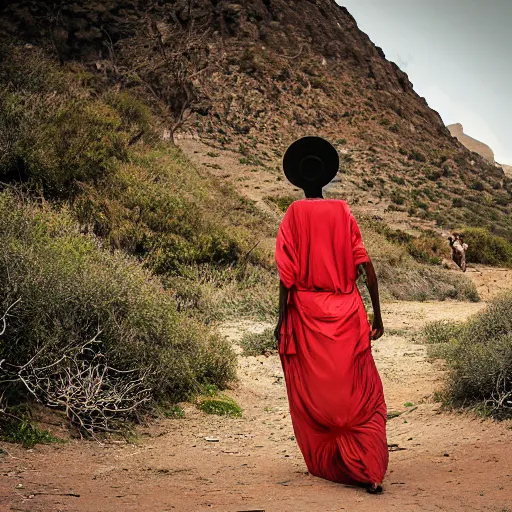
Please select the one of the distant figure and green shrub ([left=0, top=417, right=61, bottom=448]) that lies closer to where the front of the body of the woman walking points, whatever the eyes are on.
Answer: the distant figure

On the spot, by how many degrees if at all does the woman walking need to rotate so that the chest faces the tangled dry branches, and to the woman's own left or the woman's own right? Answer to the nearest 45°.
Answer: approximately 45° to the woman's own left

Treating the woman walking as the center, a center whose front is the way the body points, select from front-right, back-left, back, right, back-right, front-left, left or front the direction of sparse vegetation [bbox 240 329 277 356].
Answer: front

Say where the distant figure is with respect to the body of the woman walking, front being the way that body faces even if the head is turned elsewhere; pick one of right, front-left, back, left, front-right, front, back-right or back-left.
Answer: front

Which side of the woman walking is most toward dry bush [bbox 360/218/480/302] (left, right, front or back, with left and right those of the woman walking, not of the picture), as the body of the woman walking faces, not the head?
front

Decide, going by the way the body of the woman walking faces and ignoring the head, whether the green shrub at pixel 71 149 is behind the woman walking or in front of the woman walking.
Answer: in front

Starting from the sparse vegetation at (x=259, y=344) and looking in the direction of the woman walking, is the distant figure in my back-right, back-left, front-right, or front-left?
back-left

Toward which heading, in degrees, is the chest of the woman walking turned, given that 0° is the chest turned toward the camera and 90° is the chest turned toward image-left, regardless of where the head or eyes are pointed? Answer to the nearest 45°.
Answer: approximately 180°

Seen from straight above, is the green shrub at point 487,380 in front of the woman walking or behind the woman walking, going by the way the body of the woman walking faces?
in front

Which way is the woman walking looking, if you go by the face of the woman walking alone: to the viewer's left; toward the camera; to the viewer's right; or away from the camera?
away from the camera

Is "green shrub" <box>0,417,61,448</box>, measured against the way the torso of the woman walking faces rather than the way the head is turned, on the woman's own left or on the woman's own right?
on the woman's own left

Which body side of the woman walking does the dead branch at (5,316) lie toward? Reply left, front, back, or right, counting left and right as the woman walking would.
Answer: left
